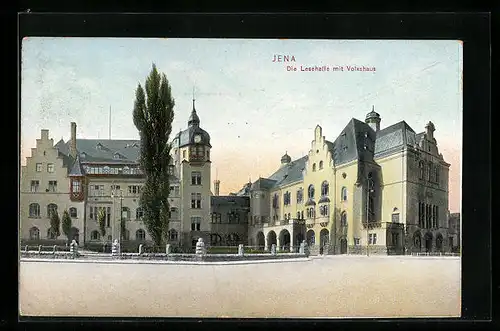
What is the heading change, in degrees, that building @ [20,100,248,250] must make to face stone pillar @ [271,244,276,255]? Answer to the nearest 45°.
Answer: approximately 90° to its left

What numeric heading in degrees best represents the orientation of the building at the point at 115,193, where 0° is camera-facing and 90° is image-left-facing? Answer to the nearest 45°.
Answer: approximately 0°
